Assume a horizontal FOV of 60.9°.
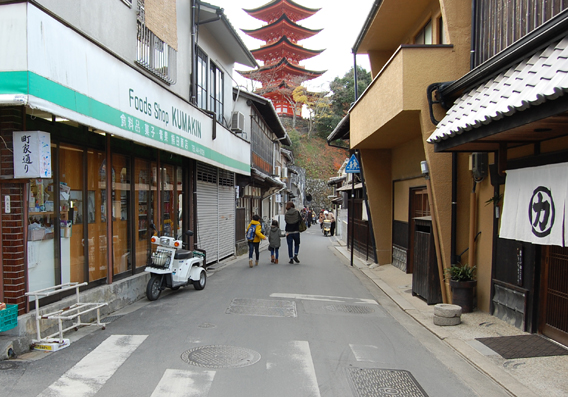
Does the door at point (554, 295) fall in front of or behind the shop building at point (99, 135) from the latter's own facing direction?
in front

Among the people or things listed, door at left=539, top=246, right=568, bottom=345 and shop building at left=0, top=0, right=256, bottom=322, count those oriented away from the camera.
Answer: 0

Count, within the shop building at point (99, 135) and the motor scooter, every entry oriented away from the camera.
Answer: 0

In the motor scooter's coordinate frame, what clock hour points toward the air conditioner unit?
The air conditioner unit is roughly at 5 o'clock from the motor scooter.

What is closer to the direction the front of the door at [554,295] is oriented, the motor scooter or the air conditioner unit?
the motor scooter

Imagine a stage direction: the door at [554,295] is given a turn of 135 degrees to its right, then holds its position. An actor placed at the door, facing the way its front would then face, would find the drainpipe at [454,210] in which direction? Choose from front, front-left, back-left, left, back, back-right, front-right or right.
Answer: front-left

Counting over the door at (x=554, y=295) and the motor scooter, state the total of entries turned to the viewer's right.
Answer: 0

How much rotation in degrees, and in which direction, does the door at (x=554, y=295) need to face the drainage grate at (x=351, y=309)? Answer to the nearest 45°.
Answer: approximately 45° to its right

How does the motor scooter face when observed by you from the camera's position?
facing the viewer and to the left of the viewer

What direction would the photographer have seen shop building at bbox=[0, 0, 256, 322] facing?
facing the viewer and to the right of the viewer

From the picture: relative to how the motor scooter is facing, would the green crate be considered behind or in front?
in front

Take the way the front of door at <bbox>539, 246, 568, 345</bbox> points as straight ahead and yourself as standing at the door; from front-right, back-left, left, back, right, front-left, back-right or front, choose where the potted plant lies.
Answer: right

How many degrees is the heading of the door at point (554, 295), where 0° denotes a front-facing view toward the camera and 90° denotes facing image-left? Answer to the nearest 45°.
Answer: approximately 45°
